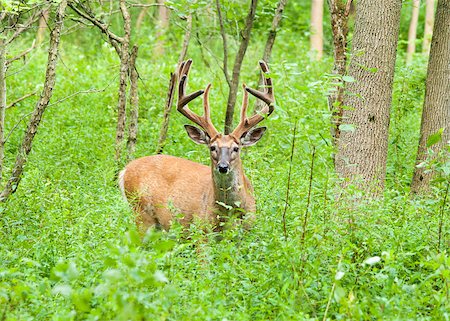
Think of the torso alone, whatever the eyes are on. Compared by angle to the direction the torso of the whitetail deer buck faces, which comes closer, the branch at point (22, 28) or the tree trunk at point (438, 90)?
the tree trunk

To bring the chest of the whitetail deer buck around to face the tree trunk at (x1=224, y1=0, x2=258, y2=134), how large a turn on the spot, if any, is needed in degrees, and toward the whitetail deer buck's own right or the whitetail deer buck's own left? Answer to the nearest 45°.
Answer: approximately 135° to the whitetail deer buck's own left

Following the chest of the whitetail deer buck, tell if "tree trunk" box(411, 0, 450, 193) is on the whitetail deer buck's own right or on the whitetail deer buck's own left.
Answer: on the whitetail deer buck's own left

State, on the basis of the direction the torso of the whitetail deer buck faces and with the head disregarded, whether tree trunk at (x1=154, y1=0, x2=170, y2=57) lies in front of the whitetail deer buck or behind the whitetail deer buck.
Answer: behind

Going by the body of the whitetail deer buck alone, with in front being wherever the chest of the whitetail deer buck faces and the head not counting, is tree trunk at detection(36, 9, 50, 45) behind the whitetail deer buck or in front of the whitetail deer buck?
behind

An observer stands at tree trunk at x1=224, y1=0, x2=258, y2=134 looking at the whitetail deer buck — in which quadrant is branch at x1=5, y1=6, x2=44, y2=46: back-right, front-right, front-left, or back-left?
front-right

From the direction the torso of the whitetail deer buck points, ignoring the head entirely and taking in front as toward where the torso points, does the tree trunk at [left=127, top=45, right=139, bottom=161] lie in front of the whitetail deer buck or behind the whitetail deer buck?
behind

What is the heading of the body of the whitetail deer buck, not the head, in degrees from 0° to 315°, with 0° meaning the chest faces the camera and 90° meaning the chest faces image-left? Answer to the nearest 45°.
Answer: approximately 315°

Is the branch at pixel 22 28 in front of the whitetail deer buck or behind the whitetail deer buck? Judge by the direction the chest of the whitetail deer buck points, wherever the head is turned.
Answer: behind
